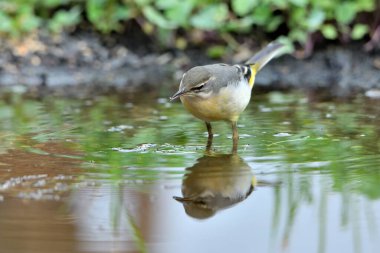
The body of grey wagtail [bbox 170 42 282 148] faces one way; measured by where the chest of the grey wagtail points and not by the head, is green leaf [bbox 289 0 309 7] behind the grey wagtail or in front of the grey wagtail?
behind

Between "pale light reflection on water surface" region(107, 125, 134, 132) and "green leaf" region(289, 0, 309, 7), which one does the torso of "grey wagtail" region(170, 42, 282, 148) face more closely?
the pale light reflection on water surface

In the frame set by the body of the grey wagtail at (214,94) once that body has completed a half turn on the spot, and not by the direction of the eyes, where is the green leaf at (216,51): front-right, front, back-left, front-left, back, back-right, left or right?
front-left

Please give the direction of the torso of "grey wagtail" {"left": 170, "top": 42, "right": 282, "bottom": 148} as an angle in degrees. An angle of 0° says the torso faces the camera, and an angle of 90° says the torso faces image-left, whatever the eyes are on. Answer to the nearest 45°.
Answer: approximately 45°
